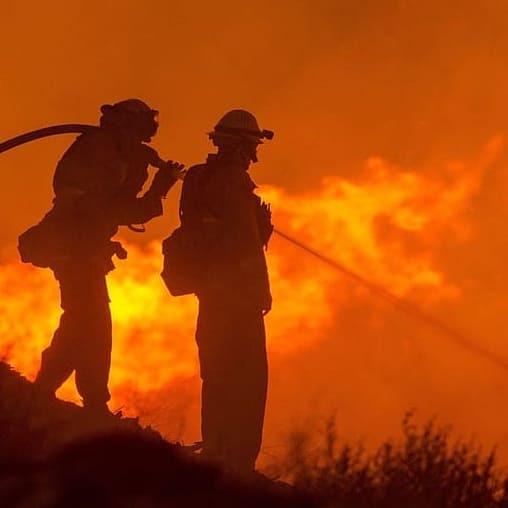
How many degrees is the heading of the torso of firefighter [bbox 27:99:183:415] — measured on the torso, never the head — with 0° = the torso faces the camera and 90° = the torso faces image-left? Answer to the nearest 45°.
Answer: approximately 270°

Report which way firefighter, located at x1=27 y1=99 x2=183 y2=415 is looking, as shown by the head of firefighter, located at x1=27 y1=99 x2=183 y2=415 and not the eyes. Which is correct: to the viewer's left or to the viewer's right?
to the viewer's right

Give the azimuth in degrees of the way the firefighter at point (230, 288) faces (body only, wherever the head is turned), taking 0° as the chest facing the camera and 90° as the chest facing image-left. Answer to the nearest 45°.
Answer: approximately 270°

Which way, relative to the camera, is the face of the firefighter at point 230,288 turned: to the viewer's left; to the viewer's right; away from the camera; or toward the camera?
to the viewer's right

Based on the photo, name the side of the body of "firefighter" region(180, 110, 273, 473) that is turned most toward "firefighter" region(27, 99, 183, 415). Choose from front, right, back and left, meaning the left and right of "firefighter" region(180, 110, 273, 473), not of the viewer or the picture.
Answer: back

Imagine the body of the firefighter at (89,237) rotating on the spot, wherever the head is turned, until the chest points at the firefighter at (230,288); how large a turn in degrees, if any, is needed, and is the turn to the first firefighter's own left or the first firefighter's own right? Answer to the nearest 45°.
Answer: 0° — they already face them

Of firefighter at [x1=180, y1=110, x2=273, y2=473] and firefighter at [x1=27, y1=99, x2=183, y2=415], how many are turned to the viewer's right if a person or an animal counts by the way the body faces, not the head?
2
